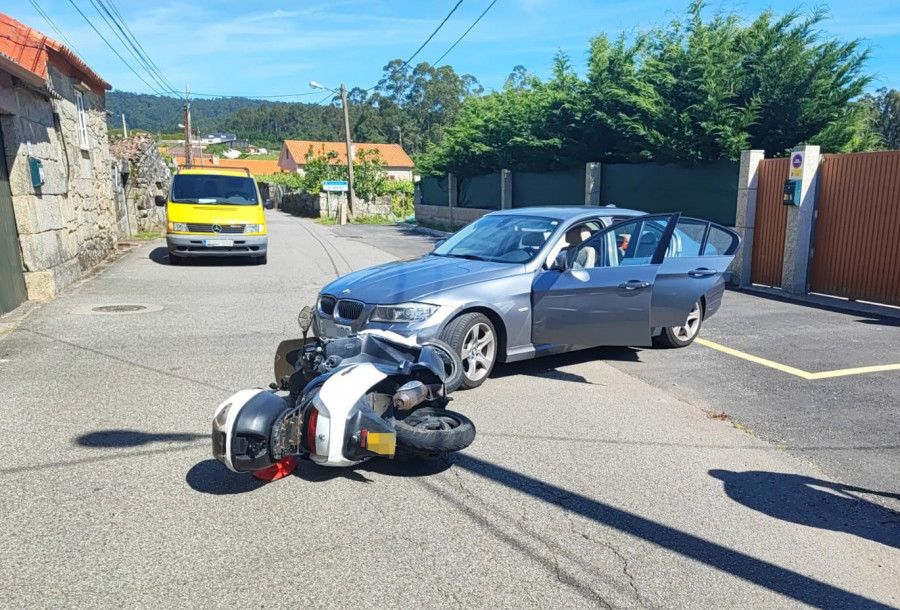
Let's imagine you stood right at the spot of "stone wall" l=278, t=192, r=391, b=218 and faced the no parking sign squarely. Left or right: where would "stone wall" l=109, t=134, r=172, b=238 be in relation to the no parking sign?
right

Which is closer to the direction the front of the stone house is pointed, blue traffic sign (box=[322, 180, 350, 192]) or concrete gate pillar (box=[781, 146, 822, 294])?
the concrete gate pillar

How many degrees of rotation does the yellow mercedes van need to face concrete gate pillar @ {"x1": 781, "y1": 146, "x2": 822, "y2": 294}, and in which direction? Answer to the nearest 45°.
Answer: approximately 45° to its left

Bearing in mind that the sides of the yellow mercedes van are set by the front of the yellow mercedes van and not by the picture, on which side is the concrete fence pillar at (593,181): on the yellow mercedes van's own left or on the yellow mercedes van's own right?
on the yellow mercedes van's own left

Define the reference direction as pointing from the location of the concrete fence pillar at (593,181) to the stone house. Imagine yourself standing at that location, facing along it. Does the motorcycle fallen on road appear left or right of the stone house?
left

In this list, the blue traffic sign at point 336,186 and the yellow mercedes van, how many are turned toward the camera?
2

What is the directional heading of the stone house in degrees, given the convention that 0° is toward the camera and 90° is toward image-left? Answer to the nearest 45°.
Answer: approximately 315°

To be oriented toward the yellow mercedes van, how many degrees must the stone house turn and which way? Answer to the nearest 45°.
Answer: approximately 90° to its left

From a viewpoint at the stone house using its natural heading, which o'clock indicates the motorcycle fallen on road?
The motorcycle fallen on road is roughly at 1 o'clock from the stone house.

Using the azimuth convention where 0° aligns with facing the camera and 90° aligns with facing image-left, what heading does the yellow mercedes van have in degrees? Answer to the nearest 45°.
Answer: approximately 0°
